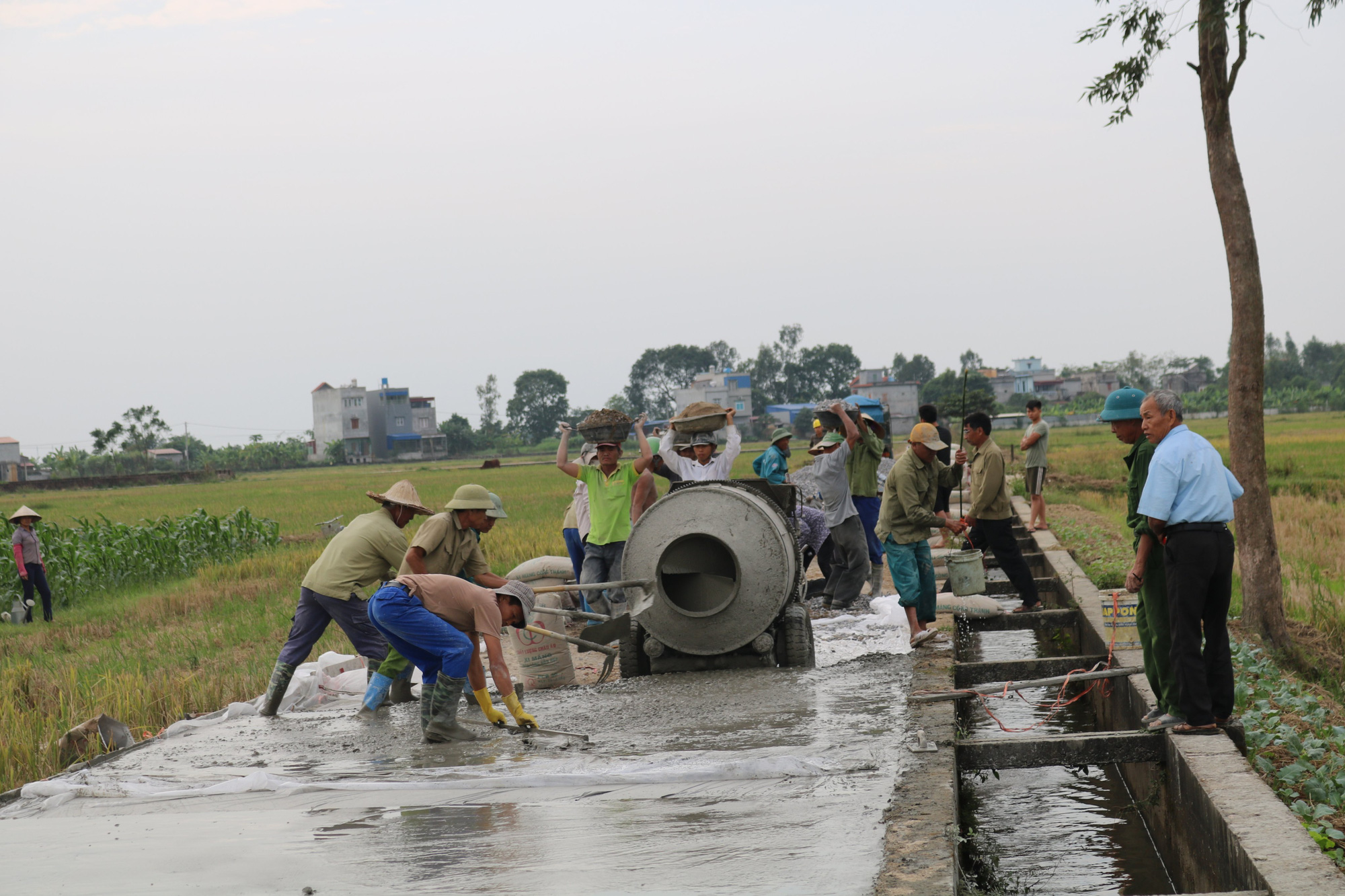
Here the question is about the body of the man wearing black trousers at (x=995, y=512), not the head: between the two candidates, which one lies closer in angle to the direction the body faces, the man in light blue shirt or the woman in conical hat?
the woman in conical hat

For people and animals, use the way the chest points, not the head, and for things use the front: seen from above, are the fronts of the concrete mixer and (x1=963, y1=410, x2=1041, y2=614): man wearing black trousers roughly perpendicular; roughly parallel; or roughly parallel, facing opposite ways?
roughly perpendicular

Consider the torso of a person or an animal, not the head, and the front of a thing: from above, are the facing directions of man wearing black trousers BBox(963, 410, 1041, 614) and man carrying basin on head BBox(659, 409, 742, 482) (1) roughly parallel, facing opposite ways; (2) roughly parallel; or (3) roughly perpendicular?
roughly perpendicular

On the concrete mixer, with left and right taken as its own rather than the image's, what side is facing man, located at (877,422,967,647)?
left

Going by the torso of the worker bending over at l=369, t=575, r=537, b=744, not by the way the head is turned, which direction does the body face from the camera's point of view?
to the viewer's right

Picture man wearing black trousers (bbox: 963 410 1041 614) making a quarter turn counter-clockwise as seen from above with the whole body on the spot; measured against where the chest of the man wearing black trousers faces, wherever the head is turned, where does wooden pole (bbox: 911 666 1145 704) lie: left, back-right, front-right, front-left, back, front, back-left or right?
front

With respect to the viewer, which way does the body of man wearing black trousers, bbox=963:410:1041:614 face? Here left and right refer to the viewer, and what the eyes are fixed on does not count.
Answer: facing to the left of the viewer

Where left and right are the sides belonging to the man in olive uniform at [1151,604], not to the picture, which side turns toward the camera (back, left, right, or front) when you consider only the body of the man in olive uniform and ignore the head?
left

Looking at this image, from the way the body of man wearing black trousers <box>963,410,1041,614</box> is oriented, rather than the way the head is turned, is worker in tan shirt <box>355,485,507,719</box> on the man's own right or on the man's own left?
on the man's own left

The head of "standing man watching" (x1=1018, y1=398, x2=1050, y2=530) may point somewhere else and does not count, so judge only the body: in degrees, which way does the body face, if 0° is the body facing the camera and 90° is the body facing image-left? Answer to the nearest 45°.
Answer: approximately 45°

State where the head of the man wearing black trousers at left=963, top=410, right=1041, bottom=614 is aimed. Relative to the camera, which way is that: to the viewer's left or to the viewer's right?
to the viewer's left
